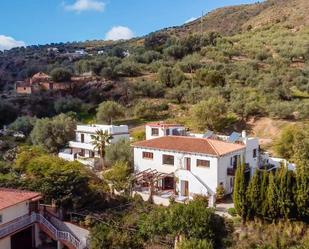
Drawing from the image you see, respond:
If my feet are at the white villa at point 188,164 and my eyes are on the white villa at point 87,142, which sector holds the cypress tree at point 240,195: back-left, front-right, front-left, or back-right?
back-left

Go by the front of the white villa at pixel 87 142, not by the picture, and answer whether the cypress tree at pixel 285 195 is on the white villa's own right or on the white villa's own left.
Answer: on the white villa's own left

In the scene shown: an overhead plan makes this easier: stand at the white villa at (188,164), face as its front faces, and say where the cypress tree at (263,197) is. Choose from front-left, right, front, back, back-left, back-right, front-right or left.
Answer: left

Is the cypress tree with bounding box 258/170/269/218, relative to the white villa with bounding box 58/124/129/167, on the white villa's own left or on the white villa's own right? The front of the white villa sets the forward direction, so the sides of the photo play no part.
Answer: on the white villa's own left

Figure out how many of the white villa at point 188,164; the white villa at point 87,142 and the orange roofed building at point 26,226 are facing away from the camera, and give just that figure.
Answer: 0

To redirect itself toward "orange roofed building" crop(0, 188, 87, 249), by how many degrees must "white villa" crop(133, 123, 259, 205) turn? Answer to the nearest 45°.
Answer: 0° — it already faces it

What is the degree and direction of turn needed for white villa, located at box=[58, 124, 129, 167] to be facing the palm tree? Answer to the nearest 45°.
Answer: approximately 45° to its left

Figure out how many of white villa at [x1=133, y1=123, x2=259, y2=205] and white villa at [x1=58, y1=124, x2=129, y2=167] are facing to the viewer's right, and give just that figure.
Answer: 0

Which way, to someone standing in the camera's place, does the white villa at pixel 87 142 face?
facing the viewer and to the left of the viewer

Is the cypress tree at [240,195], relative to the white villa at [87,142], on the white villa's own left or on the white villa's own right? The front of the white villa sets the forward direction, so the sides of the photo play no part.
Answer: on the white villa's own left
